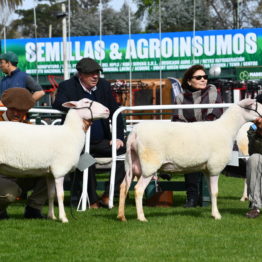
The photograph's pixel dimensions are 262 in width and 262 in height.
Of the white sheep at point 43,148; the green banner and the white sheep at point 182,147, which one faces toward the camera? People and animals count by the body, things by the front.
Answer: the green banner

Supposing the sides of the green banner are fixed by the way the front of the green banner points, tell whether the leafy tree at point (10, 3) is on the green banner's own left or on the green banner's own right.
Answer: on the green banner's own right

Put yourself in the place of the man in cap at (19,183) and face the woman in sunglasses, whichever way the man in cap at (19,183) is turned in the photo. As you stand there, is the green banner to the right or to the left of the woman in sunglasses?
left

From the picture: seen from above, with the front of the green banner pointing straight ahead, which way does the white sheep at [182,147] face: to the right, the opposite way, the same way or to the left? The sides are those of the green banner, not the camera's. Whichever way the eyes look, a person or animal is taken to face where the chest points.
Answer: to the left

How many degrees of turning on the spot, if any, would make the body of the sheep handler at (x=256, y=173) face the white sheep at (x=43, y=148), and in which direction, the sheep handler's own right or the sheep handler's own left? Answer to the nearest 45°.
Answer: approximately 45° to the sheep handler's own right

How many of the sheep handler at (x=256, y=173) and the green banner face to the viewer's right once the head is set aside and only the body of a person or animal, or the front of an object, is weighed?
0

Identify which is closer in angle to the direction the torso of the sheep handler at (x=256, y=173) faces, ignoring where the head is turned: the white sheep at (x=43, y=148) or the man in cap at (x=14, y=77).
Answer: the white sheep

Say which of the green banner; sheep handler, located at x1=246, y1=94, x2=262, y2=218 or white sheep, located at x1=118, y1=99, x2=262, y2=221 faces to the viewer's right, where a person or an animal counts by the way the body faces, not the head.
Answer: the white sheep

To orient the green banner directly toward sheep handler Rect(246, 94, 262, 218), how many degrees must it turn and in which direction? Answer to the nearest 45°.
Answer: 0° — it already faces them

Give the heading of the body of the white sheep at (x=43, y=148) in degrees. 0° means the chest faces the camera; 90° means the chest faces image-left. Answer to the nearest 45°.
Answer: approximately 270°

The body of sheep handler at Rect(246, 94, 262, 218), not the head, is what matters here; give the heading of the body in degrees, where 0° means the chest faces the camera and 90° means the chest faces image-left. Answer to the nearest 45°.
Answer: approximately 45°

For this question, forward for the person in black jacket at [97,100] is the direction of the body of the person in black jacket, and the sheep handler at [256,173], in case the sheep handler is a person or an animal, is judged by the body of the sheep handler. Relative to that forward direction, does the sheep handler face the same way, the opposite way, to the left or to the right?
to the right

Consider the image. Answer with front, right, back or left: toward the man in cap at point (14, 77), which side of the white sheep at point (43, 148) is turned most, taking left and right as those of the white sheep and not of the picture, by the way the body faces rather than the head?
left

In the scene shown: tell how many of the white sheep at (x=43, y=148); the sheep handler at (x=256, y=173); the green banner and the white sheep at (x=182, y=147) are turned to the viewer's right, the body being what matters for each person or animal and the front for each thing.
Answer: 2

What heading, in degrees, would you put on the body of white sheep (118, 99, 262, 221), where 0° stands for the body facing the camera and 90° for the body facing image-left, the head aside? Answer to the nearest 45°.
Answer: approximately 270°

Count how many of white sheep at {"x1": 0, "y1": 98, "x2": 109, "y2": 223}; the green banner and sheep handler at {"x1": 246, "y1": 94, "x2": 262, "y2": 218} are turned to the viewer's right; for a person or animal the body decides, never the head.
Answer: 1
